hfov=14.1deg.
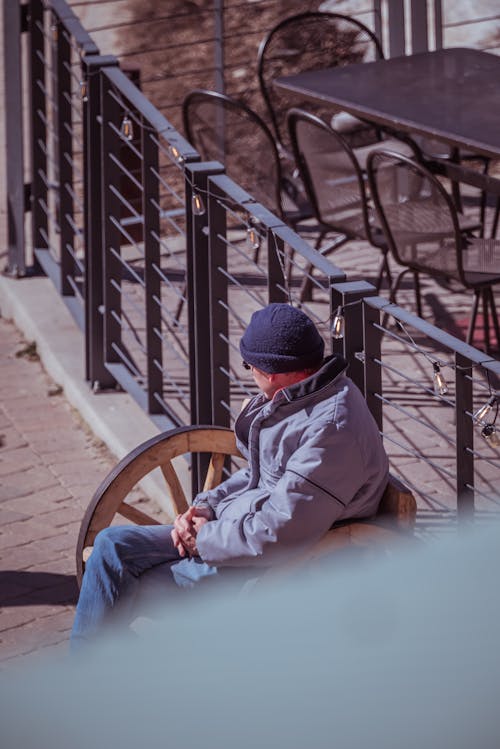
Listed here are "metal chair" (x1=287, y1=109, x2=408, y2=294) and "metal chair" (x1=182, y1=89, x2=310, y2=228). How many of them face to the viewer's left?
0

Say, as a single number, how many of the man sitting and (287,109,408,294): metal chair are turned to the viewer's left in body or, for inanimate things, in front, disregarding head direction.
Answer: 1

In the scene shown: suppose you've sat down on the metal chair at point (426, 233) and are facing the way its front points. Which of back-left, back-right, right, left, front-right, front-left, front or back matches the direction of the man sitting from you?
back-right

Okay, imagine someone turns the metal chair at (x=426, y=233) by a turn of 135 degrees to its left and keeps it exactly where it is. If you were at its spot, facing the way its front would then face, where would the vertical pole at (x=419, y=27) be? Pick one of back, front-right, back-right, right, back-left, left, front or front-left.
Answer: right

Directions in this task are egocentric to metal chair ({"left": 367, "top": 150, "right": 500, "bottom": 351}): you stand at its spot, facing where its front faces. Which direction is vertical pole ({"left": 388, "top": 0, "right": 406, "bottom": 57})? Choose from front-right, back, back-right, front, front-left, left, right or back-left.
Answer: front-left

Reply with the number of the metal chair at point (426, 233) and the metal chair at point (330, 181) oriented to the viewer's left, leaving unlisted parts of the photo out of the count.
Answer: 0

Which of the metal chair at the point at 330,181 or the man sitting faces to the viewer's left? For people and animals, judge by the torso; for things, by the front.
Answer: the man sitting

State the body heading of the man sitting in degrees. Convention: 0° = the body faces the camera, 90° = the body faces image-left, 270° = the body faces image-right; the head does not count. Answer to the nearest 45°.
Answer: approximately 90°

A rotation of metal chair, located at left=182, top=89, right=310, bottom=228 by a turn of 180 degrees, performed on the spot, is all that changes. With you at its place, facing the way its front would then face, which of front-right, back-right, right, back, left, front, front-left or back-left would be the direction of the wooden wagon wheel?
front-left

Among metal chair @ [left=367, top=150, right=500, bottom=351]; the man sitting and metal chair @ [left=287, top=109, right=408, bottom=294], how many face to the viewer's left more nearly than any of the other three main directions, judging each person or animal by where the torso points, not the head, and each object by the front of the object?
1

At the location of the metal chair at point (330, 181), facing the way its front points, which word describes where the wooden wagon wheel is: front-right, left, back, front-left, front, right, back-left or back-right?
back-right

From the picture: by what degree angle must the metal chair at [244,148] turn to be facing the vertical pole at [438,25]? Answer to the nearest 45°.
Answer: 0° — it already faces it

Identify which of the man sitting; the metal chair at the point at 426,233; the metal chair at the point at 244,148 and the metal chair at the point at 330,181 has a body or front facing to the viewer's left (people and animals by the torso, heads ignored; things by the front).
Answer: the man sitting

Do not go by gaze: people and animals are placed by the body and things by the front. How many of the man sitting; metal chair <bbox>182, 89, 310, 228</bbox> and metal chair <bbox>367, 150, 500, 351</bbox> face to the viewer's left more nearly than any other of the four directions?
1
